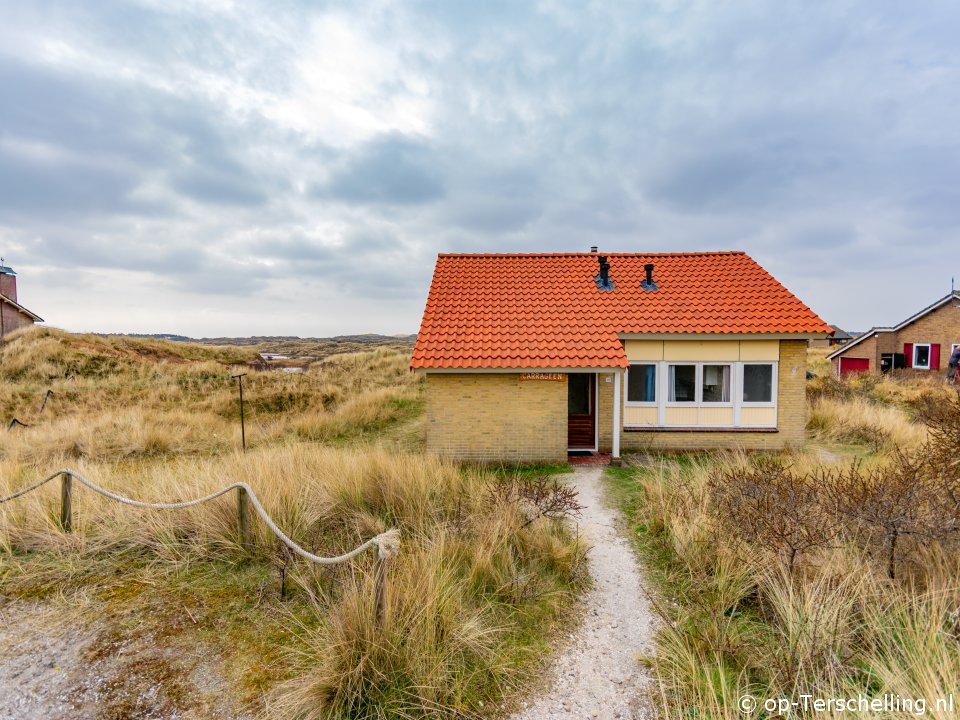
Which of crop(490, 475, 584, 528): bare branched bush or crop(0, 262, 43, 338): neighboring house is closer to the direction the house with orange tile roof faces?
the bare branched bush

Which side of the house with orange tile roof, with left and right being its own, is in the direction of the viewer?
front

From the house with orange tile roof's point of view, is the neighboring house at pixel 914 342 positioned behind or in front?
behind

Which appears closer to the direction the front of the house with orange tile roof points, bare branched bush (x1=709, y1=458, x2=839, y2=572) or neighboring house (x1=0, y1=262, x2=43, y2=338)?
the bare branched bush

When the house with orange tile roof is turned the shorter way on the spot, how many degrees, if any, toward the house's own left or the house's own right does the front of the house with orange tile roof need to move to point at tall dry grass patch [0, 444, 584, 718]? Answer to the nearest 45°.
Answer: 0° — it already faces it

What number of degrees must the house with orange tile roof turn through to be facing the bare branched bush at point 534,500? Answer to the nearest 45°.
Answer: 0° — it already faces it

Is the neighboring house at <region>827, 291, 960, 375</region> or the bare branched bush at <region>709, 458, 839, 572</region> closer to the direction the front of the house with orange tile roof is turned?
the bare branched bush

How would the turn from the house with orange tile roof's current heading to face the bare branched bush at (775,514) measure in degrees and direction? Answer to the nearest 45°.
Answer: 0° — it already faces it

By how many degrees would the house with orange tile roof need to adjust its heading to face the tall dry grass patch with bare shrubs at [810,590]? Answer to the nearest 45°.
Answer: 0° — it already faces it

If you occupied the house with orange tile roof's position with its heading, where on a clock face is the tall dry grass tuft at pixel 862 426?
The tall dry grass tuft is roughly at 8 o'clock from the house with orange tile roof.

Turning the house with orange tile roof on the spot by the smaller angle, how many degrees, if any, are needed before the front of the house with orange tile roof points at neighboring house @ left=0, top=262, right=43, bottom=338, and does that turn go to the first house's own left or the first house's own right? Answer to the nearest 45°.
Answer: approximately 90° to the first house's own right

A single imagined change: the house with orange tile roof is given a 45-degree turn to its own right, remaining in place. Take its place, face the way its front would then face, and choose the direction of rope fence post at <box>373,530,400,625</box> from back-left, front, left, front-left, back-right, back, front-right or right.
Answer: front-left
